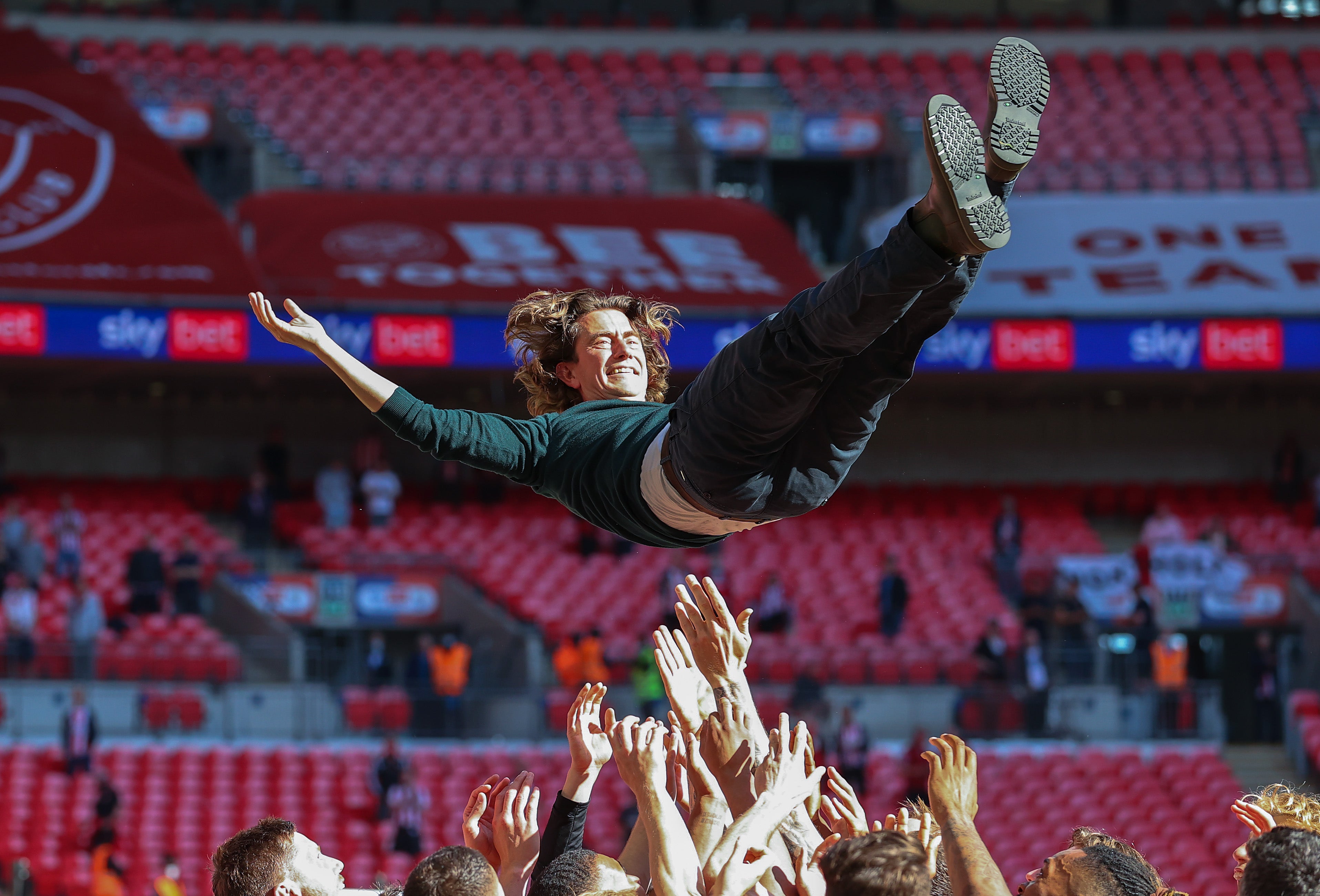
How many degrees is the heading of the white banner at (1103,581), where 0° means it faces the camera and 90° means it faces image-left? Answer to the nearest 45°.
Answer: approximately 0°

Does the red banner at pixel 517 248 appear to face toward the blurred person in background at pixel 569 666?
yes

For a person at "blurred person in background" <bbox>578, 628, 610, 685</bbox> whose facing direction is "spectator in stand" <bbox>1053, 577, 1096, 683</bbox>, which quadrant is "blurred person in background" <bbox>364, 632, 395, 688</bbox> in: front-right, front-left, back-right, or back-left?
back-left

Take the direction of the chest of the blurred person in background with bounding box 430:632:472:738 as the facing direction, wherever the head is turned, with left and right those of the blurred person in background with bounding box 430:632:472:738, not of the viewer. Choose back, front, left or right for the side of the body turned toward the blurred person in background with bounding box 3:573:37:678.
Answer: right

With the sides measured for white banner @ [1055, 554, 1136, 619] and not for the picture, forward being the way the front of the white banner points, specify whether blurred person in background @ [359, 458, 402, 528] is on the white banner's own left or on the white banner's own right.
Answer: on the white banner's own right

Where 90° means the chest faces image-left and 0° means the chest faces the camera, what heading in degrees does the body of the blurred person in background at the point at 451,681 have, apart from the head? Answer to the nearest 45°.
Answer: approximately 0°

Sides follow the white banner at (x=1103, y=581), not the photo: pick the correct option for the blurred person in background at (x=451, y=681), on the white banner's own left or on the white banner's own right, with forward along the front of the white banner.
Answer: on the white banner's own right
